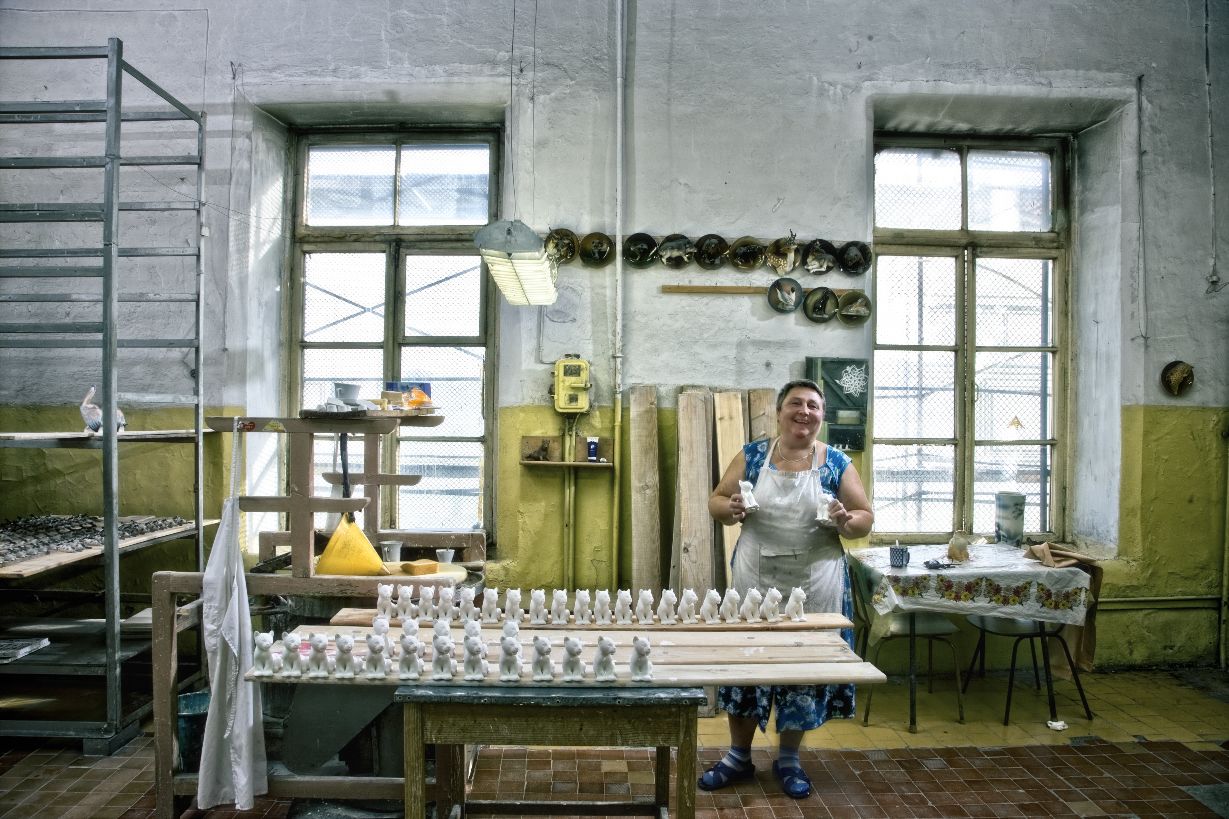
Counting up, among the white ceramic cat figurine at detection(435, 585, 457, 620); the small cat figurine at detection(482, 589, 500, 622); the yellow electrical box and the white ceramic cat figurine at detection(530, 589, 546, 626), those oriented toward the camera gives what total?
4

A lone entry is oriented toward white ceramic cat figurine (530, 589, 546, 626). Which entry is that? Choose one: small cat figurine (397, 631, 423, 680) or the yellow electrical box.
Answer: the yellow electrical box

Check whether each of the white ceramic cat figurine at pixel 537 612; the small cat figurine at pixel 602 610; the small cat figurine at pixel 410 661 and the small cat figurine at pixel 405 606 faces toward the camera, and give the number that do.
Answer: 4

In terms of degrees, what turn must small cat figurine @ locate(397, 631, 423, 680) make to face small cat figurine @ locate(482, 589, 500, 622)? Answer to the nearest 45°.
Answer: approximately 135° to its left

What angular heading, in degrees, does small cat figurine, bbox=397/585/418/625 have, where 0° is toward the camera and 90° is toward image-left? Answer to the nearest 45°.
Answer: approximately 0°

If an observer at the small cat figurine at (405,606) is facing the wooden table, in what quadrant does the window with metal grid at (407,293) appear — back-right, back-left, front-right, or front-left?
back-left

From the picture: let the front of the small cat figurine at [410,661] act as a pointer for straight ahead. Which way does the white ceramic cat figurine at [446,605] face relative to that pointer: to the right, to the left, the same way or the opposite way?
the same way

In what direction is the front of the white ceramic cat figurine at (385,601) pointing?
toward the camera

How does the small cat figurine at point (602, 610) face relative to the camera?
toward the camera

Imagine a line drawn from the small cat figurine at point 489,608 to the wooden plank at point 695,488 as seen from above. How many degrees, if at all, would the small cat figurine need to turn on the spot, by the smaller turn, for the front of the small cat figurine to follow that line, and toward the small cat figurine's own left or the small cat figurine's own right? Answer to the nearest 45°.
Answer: approximately 135° to the small cat figurine's own left

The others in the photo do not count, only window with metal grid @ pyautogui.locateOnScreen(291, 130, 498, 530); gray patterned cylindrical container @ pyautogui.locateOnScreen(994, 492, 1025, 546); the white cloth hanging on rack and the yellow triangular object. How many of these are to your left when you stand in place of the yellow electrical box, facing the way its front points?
1

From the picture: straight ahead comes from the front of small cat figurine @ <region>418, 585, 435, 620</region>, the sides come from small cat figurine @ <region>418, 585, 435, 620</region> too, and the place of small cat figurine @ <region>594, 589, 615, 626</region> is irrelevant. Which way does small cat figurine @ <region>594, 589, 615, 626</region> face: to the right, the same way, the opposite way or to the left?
the same way

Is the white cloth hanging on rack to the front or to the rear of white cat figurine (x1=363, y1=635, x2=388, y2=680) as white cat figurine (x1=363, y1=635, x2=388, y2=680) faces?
to the rear

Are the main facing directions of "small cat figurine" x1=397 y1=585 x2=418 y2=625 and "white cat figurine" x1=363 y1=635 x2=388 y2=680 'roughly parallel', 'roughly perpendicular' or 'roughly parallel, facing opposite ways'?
roughly parallel

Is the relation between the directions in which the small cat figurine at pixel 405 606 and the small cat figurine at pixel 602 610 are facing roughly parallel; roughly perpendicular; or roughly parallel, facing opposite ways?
roughly parallel

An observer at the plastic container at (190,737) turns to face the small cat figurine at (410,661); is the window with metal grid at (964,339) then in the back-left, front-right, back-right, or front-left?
front-left

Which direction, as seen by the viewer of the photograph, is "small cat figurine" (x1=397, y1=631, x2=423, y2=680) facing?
facing the viewer

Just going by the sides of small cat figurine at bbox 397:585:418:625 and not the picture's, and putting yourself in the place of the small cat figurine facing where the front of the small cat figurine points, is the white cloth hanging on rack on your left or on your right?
on your right
